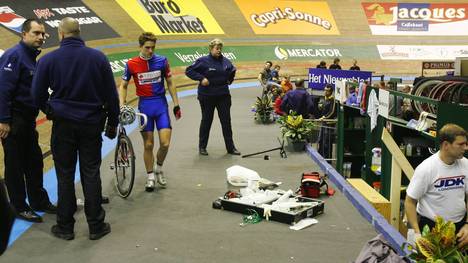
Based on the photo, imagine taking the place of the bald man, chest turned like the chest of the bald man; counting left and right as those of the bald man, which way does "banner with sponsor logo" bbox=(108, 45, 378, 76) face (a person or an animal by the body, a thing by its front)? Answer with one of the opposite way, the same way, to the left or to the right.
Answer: the opposite way

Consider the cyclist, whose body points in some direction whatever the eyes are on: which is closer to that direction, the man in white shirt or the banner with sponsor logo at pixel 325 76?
the man in white shirt

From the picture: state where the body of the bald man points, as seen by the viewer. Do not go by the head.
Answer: away from the camera

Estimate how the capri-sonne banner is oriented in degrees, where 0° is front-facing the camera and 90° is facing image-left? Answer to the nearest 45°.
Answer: approximately 0°

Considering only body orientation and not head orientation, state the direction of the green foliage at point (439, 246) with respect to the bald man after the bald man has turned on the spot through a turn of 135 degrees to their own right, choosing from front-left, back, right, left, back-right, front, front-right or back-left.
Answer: front

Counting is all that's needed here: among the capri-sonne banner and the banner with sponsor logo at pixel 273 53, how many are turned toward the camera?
2

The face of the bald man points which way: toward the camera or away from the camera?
away from the camera

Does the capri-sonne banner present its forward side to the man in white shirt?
yes

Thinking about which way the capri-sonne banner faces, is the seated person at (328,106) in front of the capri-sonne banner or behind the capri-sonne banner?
in front

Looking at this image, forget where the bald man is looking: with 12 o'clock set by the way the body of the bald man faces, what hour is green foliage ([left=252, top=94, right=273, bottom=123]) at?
The green foliage is roughly at 1 o'clock from the bald man.

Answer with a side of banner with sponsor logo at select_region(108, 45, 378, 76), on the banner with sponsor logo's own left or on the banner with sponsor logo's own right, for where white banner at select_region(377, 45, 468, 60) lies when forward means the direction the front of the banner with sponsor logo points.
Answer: on the banner with sponsor logo's own left
